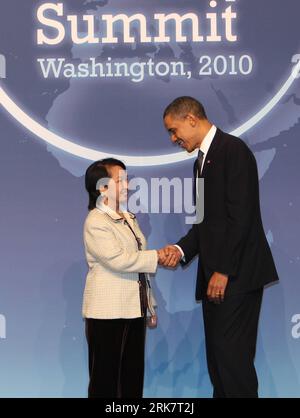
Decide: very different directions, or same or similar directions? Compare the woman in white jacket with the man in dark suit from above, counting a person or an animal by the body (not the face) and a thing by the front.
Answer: very different directions

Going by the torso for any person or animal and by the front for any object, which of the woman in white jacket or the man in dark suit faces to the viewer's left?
the man in dark suit

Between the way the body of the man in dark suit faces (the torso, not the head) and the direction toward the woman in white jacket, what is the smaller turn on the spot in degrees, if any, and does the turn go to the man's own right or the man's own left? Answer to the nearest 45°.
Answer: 0° — they already face them

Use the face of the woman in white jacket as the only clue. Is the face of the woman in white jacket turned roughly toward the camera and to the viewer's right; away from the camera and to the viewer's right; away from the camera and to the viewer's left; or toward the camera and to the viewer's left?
toward the camera and to the viewer's right

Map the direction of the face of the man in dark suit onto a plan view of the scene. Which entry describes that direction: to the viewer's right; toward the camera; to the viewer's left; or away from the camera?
to the viewer's left

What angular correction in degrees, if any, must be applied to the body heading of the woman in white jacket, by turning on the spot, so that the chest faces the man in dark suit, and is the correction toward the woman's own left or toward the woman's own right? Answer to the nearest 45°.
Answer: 0° — they already face them

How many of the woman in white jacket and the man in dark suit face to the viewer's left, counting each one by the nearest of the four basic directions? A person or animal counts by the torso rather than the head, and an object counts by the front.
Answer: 1

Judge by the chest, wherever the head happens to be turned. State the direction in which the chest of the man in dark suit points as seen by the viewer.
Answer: to the viewer's left
